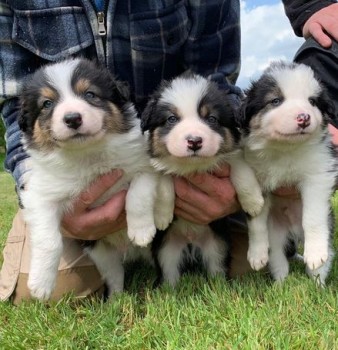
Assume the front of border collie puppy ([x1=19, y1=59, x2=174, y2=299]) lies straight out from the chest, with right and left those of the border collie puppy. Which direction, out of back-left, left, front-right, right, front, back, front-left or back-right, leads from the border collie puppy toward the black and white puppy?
left

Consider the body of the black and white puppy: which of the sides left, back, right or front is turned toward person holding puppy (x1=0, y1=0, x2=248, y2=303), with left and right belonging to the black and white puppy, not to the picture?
right

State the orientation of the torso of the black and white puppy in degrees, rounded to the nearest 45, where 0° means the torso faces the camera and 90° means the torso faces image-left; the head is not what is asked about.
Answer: approximately 0°

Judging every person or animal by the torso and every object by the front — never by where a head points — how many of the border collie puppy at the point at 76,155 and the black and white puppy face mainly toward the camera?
2

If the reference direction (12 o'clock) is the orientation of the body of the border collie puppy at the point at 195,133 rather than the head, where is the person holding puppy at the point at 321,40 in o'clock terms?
The person holding puppy is roughly at 7 o'clock from the border collie puppy.

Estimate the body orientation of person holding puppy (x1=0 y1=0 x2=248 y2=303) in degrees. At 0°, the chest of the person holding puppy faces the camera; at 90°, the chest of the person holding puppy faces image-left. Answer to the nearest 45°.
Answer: approximately 0°

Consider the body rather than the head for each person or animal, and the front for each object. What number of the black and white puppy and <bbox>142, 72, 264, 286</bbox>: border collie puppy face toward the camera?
2
